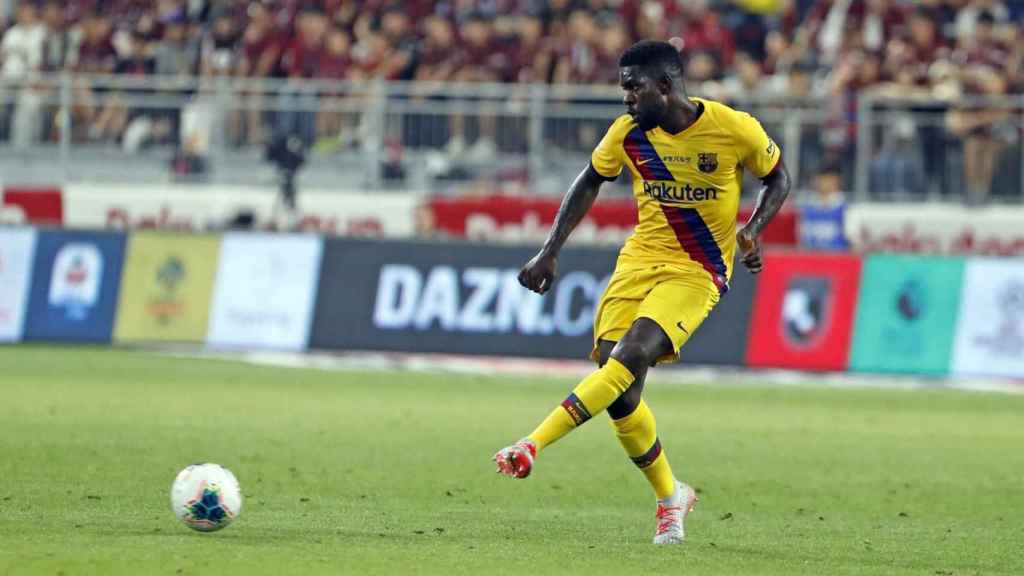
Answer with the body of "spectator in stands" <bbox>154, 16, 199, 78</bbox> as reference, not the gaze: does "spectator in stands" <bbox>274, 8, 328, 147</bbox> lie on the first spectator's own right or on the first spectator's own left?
on the first spectator's own left

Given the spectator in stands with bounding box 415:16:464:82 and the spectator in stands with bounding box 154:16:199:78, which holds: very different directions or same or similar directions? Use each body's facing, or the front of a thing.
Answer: same or similar directions

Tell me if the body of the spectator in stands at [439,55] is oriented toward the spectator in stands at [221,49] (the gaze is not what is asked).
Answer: no

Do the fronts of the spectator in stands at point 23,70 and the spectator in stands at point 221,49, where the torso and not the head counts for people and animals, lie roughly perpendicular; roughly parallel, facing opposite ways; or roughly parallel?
roughly parallel

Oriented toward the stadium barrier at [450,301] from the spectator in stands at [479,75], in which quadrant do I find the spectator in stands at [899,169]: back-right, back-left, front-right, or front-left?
front-left

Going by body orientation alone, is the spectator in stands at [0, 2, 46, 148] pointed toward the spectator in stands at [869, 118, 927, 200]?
no

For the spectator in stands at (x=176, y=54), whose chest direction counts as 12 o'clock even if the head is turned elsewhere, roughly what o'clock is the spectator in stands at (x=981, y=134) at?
the spectator in stands at (x=981, y=134) is roughly at 10 o'clock from the spectator in stands at (x=176, y=54).

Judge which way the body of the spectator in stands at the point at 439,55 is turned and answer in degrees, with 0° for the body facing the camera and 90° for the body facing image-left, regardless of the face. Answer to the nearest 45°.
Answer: approximately 0°

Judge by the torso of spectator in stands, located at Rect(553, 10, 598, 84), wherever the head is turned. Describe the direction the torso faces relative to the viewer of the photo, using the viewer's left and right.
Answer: facing the viewer

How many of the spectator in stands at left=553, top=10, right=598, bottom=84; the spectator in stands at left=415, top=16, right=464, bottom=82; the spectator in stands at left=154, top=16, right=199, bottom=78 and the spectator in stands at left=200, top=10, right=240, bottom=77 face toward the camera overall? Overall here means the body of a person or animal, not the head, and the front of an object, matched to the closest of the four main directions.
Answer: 4

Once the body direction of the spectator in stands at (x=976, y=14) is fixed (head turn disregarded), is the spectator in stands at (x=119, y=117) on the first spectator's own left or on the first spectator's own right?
on the first spectator's own right

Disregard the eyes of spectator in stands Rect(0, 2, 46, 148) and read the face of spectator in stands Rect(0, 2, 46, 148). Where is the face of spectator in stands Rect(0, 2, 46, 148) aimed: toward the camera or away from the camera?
toward the camera

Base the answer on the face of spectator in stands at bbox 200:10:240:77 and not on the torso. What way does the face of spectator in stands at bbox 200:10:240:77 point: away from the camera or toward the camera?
toward the camera

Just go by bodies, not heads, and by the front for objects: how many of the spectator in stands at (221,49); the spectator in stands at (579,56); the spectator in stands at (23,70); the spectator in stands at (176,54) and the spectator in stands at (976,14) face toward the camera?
5

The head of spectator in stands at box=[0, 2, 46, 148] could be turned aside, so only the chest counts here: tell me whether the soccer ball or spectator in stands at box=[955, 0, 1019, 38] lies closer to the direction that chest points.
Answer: the soccer ball

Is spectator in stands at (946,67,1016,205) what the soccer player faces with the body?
no

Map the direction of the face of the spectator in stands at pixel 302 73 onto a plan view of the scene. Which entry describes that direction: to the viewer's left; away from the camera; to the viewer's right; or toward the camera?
toward the camera
